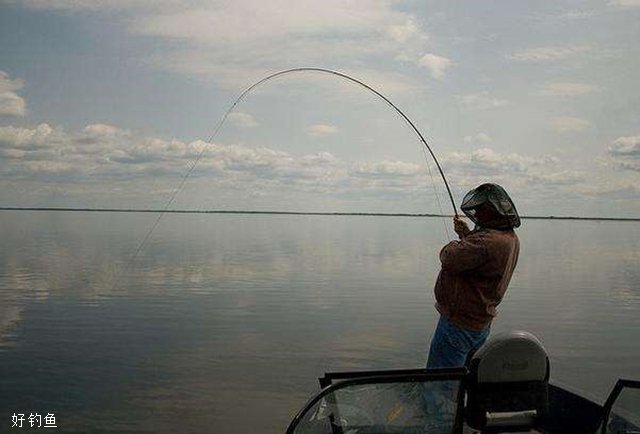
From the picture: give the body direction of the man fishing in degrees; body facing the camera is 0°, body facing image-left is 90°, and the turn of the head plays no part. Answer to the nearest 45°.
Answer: approximately 90°
